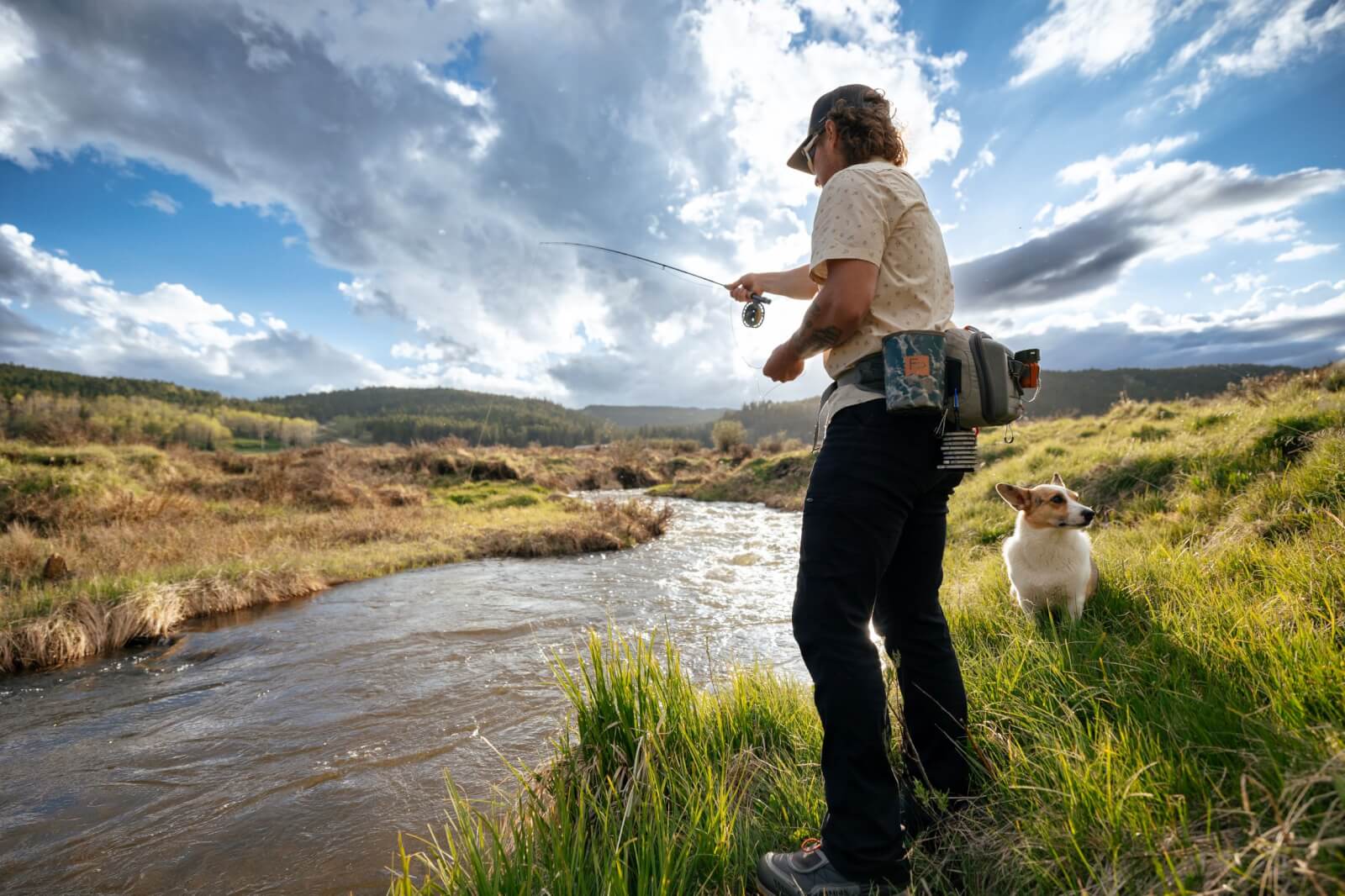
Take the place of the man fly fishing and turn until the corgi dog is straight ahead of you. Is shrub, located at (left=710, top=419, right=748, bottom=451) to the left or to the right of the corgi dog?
left

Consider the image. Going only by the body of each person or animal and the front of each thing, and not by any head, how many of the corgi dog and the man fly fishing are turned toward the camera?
1

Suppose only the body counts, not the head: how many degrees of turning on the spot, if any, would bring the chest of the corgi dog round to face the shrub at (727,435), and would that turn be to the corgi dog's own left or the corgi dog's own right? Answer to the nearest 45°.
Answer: approximately 135° to the corgi dog's own right

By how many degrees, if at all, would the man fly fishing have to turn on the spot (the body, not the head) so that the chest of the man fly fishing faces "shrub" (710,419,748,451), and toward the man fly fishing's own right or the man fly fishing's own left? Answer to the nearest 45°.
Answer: approximately 90° to the man fly fishing's own right

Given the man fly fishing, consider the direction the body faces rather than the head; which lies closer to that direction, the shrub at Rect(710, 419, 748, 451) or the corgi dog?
the shrub

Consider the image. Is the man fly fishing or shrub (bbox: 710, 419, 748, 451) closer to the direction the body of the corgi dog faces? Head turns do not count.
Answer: the man fly fishing

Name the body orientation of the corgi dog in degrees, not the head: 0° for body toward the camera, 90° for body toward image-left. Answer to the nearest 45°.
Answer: approximately 0°

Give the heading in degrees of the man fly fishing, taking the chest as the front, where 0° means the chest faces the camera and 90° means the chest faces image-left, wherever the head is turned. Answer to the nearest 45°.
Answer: approximately 90°

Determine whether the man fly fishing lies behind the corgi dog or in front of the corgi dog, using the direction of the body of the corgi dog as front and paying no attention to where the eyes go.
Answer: in front

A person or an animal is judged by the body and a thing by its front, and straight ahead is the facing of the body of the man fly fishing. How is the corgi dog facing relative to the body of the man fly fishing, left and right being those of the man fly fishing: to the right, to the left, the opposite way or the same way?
to the left

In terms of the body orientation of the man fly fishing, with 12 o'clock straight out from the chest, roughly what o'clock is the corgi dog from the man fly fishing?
The corgi dog is roughly at 4 o'clock from the man fly fishing.
